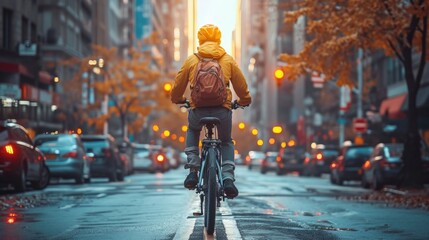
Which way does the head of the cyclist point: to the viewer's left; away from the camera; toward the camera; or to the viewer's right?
away from the camera

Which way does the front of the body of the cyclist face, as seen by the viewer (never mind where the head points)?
away from the camera

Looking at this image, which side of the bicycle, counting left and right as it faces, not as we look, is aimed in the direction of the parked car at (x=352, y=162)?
front

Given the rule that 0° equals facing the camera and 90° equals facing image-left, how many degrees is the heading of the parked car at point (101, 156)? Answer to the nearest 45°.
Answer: approximately 225°

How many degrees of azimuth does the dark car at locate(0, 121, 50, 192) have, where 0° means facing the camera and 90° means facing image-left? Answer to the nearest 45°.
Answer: approximately 225°

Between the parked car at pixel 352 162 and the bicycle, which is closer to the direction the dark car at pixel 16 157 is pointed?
the parked car

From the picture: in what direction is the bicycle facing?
away from the camera

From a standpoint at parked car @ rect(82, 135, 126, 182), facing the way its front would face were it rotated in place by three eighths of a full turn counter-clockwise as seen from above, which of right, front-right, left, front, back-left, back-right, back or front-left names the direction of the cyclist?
left
